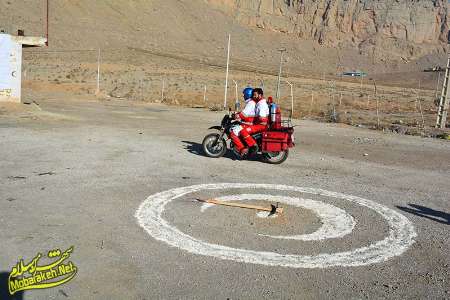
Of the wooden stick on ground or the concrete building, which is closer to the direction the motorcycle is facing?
the concrete building

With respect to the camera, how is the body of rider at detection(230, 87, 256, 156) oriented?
to the viewer's left

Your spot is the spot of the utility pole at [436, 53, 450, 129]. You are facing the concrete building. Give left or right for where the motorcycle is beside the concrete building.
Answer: left

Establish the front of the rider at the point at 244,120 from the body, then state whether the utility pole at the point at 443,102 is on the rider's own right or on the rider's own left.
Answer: on the rider's own right

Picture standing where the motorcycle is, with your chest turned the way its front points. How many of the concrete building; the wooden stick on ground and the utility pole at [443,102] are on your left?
1

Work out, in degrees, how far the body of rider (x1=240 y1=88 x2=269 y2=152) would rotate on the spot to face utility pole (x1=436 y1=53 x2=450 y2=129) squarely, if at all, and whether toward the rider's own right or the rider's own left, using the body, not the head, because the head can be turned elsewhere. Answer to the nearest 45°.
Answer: approximately 135° to the rider's own right

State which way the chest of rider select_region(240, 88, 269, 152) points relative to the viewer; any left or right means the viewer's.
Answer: facing to the left of the viewer

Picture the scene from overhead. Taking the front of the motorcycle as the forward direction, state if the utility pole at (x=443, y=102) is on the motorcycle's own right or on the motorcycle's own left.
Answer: on the motorcycle's own right

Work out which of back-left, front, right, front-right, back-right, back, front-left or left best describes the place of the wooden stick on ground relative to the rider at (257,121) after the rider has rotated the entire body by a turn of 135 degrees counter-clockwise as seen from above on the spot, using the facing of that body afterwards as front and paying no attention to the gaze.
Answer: front-right

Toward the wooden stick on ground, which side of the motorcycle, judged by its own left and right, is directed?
left

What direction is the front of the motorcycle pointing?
to the viewer's left

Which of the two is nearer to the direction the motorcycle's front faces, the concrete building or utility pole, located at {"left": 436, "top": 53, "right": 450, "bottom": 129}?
the concrete building

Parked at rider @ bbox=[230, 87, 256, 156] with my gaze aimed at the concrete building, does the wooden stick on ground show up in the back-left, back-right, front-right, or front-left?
back-left

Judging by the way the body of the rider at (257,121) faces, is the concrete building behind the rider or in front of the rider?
in front
